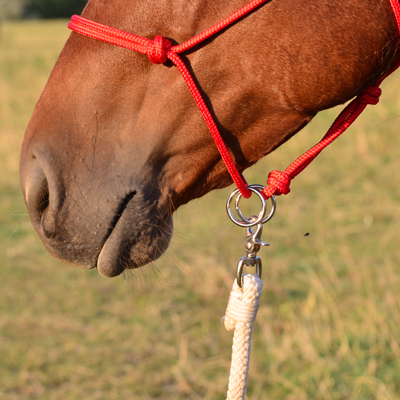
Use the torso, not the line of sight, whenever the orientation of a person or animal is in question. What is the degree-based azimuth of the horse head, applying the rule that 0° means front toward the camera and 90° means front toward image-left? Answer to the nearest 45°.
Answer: approximately 90°
